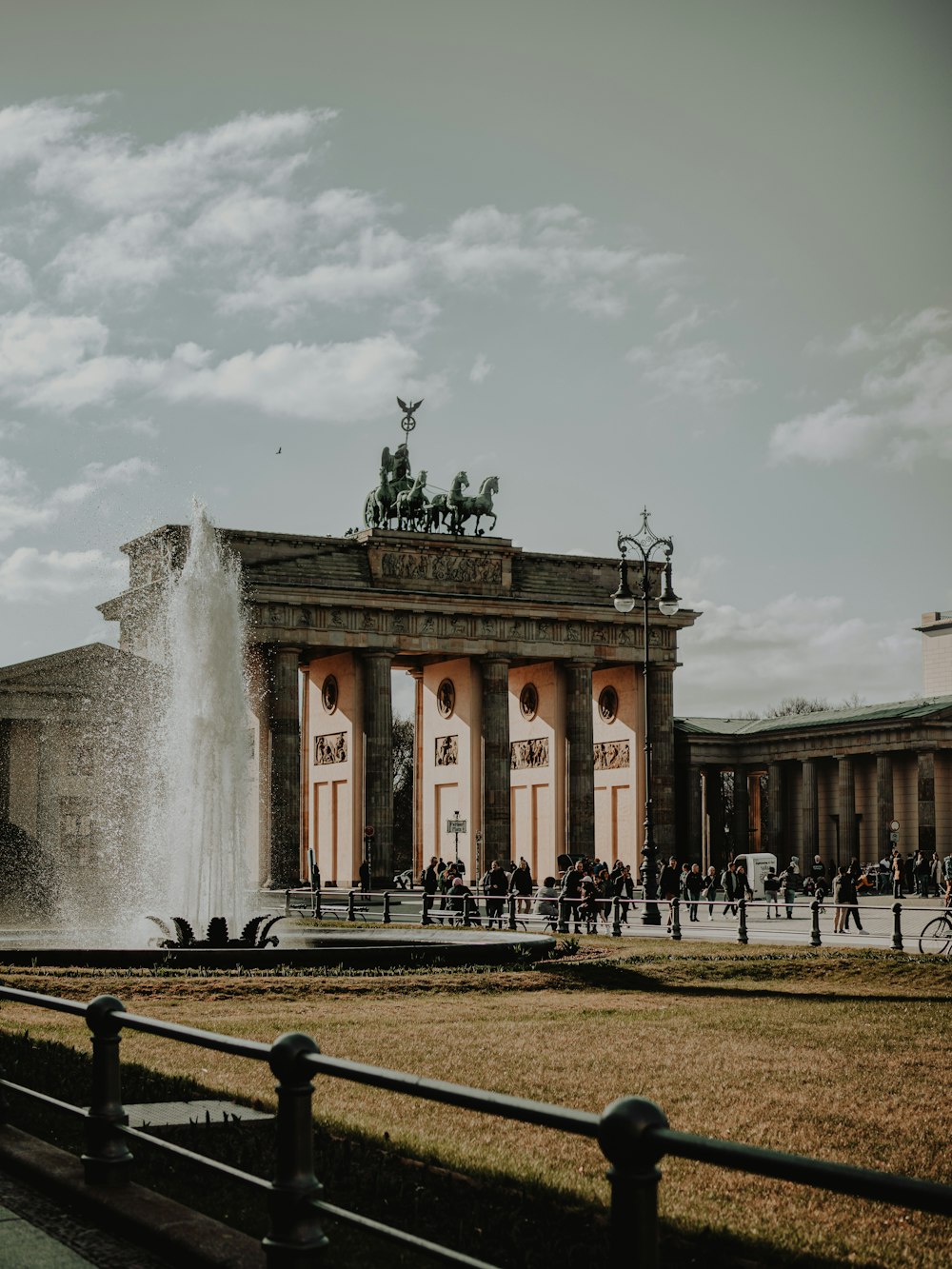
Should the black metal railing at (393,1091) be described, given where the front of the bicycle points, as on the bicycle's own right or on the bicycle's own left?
on the bicycle's own left

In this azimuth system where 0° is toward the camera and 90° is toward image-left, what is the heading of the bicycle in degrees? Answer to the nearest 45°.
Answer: approximately 90°

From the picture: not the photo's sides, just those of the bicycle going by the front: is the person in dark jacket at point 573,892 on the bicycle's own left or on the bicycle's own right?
on the bicycle's own right

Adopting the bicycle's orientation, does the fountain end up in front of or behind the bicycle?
in front

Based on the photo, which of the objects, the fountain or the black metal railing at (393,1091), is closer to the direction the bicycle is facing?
the fountain
